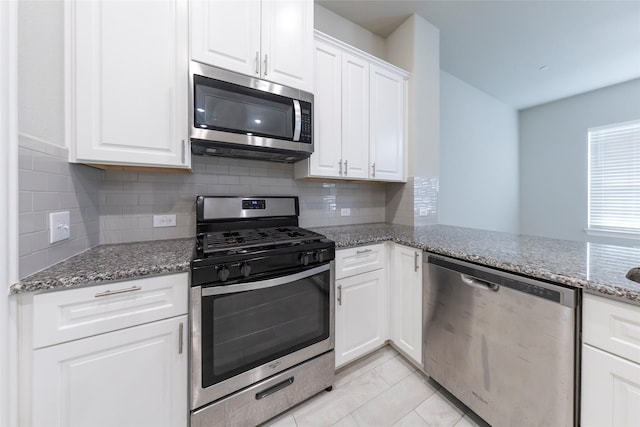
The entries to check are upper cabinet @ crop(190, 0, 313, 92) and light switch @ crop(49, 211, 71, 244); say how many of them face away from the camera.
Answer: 0

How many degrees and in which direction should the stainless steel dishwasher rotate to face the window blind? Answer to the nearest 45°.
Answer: approximately 135° to its right

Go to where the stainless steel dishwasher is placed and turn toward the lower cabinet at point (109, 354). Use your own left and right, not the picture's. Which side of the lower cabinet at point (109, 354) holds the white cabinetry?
right

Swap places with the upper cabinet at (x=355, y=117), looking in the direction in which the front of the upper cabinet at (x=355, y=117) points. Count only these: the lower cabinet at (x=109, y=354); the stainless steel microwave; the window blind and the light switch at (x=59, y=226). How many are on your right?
3

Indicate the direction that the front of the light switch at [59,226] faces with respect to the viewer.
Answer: facing the viewer and to the right of the viewer

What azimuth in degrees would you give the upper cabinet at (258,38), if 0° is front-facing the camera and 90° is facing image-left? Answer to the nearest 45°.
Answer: approximately 315°

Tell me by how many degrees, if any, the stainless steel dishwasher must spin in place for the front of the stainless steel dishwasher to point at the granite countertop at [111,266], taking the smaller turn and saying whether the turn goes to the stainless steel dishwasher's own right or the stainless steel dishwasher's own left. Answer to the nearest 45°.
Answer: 0° — it already faces it

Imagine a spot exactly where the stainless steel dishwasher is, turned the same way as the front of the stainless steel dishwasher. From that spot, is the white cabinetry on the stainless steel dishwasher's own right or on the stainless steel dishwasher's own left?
on the stainless steel dishwasher's own right

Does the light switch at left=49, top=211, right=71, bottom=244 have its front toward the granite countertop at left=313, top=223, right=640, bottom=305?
yes
